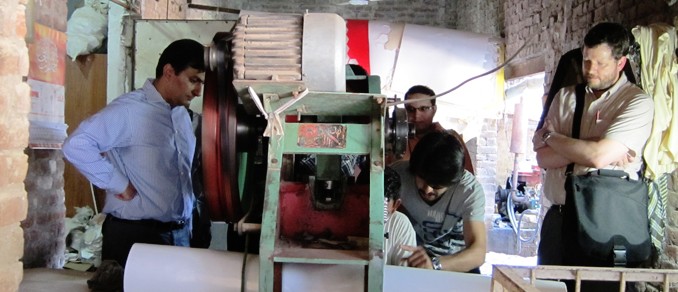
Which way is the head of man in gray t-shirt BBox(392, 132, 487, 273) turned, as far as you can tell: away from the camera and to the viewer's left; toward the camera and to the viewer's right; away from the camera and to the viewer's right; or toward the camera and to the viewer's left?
toward the camera and to the viewer's left

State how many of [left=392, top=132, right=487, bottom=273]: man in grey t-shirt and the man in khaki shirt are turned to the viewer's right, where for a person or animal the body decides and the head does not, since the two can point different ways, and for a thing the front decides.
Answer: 0

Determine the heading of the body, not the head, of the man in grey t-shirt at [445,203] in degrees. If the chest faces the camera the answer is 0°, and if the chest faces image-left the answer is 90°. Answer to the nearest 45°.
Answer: approximately 45°

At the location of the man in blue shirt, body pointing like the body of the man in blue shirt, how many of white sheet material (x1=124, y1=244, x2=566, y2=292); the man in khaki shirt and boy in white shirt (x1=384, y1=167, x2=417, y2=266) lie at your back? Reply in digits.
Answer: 0

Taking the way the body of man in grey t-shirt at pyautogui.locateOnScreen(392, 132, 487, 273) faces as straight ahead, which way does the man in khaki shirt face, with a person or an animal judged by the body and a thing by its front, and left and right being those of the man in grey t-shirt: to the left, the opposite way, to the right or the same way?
the same way

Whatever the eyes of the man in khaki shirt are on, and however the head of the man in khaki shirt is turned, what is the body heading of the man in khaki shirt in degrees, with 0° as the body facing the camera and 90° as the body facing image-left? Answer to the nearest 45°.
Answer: approximately 45°

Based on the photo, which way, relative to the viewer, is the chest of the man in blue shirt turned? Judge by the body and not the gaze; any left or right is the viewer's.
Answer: facing the viewer and to the right of the viewer

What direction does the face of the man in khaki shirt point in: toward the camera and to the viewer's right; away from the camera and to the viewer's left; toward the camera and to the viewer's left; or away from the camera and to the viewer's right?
toward the camera and to the viewer's left

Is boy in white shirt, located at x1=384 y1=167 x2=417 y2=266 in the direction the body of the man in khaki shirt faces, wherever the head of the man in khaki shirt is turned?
yes
